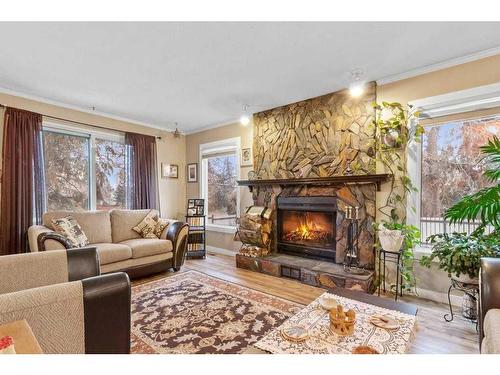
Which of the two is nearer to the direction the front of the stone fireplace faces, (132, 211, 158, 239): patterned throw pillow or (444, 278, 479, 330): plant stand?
the patterned throw pillow

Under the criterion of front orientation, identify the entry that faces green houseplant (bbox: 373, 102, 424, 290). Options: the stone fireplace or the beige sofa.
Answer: the beige sofa

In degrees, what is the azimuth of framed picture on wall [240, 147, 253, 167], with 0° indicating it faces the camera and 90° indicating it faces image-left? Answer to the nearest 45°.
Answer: approximately 45°

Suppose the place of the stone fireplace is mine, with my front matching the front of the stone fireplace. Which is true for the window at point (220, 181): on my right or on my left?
on my right

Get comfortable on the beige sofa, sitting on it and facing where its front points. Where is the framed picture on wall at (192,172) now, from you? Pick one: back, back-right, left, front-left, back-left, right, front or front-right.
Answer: left

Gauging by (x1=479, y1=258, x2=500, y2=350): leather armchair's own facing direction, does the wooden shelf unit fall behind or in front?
in front

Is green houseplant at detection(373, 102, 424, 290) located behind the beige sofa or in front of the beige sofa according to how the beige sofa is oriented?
in front

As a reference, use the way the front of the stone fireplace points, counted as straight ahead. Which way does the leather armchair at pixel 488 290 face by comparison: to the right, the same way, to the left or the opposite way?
to the right

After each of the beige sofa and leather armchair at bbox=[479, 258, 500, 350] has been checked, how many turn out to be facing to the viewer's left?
1

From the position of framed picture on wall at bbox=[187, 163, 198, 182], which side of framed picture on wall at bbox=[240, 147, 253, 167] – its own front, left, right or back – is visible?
right

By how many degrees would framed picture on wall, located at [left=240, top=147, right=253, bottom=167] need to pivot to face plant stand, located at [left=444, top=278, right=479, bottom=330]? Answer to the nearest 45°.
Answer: approximately 90° to its left

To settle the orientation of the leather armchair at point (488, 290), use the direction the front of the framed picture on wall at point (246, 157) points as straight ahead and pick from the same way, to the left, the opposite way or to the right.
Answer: to the right

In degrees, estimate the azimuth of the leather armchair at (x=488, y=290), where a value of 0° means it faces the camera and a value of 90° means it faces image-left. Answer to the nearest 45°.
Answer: approximately 90°

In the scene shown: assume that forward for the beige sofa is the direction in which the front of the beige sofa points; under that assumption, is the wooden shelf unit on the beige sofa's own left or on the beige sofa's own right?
on the beige sofa's own left

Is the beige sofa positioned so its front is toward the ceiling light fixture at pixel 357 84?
yes

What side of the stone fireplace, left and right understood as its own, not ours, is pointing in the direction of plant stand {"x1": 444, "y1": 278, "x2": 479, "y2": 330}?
left
